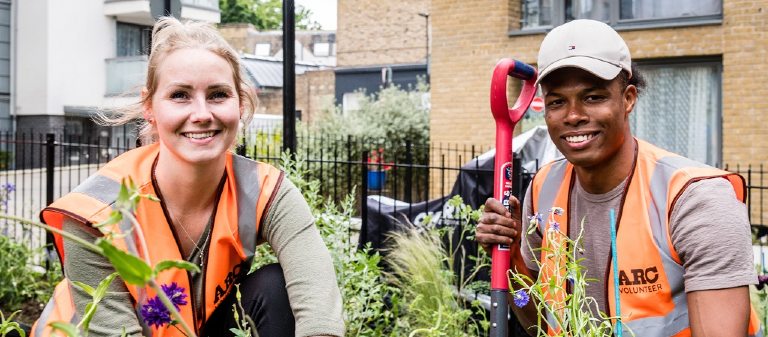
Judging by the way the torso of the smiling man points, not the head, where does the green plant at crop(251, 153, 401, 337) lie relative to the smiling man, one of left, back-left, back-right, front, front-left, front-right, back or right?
right

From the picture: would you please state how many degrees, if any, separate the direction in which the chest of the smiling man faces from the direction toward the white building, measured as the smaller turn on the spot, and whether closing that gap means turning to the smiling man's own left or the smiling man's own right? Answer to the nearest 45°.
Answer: approximately 90° to the smiling man's own right

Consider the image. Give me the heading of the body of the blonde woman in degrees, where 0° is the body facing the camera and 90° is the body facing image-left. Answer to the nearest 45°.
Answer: approximately 0°

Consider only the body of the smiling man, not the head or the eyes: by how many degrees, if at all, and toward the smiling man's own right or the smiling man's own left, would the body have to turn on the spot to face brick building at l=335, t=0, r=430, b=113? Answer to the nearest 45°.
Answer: approximately 135° to the smiling man's own right

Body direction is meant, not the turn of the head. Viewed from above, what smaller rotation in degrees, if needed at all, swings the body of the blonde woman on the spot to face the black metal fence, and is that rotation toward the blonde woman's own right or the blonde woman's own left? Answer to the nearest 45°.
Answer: approximately 180°

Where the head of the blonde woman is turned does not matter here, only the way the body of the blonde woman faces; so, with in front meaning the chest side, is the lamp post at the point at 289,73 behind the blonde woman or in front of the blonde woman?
behind

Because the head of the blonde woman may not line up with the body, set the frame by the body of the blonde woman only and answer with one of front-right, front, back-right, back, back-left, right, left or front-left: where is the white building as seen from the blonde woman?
back
